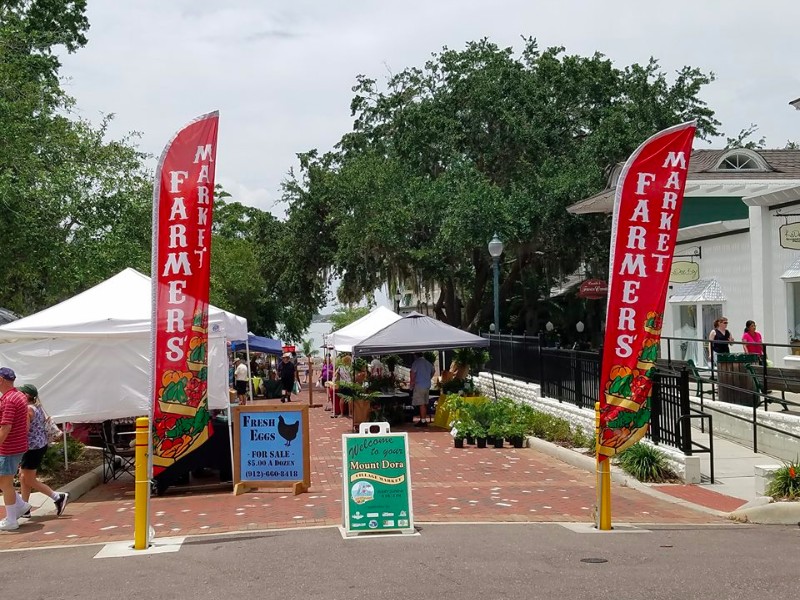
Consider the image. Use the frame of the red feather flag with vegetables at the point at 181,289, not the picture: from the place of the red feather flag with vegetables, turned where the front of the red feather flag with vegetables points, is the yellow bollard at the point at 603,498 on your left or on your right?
on your left

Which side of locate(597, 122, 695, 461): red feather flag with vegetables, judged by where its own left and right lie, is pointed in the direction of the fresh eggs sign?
right

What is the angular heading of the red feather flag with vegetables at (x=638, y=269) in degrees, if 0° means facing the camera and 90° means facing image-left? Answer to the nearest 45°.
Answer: approximately 0°

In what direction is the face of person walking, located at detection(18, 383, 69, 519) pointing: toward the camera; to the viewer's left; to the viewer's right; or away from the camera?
to the viewer's left

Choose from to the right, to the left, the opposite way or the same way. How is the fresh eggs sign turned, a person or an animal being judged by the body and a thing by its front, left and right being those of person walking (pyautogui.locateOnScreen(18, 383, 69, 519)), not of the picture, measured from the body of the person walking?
to the left

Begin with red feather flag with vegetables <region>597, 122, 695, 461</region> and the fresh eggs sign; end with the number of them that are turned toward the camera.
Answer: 2

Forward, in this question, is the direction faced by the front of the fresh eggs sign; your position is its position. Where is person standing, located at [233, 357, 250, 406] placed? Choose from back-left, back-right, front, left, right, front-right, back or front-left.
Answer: back

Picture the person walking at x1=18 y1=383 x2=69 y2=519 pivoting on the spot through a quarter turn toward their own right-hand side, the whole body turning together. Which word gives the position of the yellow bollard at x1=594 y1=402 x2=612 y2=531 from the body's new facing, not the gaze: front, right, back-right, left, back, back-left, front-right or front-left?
back-right

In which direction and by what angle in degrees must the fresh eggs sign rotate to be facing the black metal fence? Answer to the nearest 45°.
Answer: approximately 135° to its left
